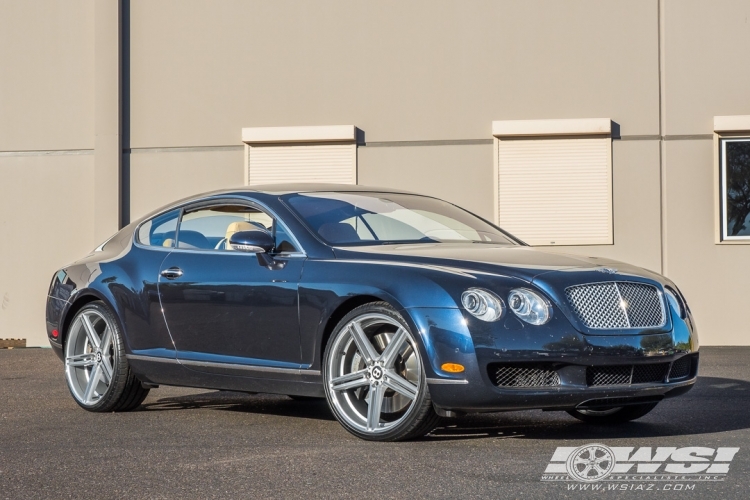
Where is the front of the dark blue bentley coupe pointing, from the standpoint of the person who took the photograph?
facing the viewer and to the right of the viewer
